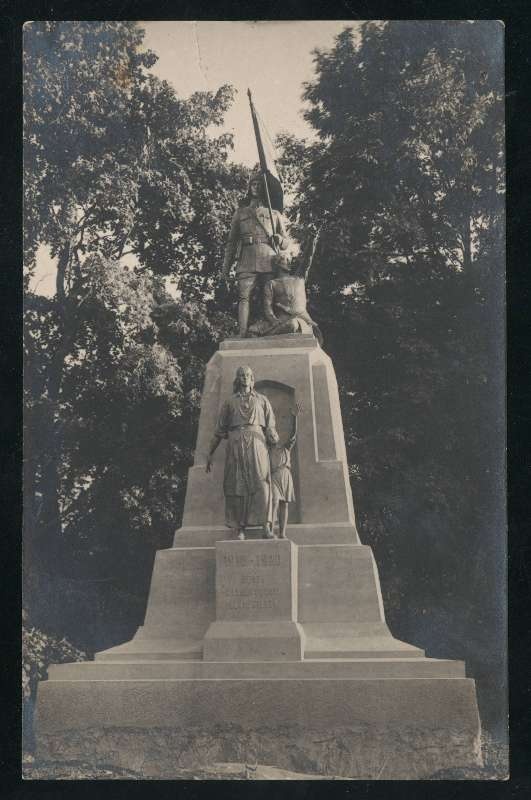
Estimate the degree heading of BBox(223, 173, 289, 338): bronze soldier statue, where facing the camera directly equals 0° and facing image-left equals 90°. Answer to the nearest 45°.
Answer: approximately 0°

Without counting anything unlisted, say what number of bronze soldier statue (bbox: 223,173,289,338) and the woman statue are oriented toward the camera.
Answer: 2

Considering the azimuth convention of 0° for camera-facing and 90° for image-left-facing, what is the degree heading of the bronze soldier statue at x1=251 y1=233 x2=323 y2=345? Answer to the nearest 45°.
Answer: approximately 315°
